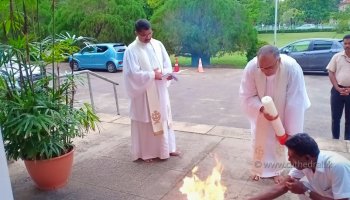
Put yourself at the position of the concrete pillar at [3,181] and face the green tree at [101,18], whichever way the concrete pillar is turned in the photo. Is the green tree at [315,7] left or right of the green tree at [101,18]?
right

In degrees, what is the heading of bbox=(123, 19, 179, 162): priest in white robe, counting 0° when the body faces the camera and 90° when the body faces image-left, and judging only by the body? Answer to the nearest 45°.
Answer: approximately 315°

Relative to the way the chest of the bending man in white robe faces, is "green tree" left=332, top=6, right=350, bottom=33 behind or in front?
behind

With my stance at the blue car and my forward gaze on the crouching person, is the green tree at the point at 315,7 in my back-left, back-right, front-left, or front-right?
back-left

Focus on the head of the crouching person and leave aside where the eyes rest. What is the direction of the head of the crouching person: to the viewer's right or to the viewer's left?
to the viewer's left

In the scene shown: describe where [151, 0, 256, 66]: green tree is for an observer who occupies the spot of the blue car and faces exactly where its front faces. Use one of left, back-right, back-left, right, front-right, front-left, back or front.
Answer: back-right

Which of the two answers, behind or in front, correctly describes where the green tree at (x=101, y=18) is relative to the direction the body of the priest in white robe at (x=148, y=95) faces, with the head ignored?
behind

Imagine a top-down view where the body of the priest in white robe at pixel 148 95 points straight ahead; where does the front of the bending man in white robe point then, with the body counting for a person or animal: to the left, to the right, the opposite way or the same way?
to the right
